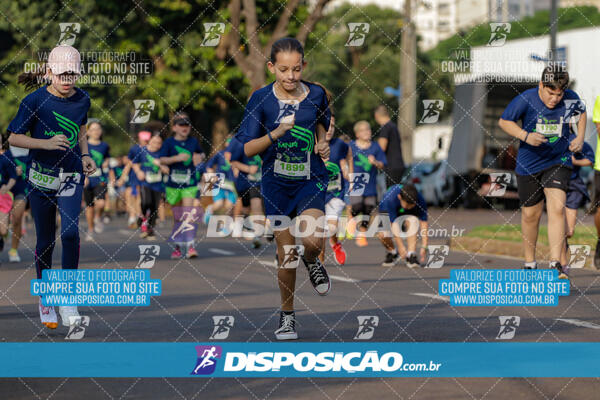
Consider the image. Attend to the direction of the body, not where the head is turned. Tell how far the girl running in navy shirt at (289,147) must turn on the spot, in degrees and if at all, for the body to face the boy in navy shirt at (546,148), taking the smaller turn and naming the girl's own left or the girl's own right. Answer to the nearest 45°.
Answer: approximately 135° to the girl's own left

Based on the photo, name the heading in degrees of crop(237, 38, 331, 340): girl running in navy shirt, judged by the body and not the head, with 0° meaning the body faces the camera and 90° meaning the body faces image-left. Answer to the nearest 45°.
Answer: approximately 0°

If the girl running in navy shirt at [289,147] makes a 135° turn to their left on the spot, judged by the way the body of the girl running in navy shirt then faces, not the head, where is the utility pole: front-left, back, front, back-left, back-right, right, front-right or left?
front-left

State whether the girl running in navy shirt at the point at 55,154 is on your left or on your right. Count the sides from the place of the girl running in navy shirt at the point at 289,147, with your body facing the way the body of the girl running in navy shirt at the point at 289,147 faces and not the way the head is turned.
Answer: on your right
